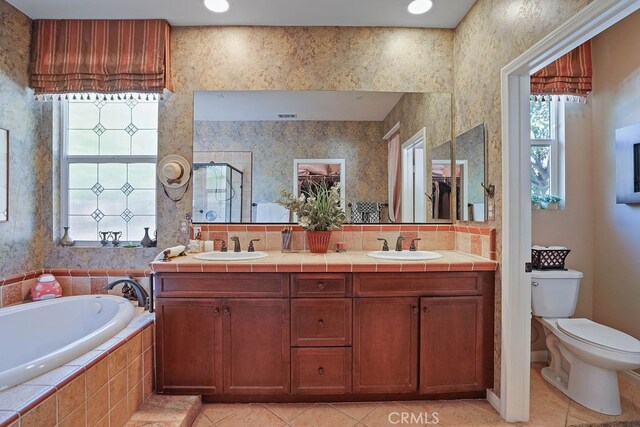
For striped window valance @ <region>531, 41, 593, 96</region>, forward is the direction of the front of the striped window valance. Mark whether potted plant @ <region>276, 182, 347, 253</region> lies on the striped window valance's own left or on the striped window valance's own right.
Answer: on the striped window valance's own right

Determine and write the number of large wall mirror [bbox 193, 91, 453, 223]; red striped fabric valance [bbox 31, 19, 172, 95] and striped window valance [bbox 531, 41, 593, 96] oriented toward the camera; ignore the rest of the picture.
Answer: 3

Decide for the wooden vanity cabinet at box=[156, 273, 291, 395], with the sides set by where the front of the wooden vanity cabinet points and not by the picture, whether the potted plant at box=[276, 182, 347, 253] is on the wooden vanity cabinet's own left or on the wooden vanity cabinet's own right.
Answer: on the wooden vanity cabinet's own left

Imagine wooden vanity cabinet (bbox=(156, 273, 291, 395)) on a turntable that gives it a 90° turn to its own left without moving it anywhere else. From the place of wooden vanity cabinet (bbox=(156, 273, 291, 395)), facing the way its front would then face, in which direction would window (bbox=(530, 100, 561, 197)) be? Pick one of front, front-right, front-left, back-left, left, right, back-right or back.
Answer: front

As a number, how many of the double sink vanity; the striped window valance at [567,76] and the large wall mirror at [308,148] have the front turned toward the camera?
3

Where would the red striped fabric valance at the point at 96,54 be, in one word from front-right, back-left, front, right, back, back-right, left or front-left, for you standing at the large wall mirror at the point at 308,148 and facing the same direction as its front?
right

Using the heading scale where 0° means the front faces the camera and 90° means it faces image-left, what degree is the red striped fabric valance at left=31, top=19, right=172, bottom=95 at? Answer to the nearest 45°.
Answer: approximately 0°

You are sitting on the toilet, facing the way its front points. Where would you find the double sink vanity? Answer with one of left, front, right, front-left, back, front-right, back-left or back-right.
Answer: right

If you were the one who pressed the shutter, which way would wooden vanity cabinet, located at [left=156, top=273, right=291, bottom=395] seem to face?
facing the viewer

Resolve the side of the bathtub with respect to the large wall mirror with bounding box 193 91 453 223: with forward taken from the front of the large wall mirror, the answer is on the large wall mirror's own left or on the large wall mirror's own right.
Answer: on the large wall mirror's own right

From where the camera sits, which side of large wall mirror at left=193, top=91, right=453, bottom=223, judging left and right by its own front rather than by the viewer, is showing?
front

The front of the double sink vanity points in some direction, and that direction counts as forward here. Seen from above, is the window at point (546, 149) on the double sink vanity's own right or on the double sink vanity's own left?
on the double sink vanity's own left
